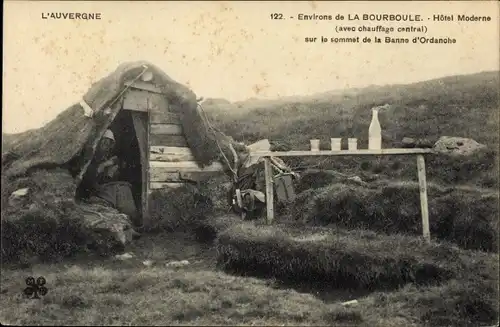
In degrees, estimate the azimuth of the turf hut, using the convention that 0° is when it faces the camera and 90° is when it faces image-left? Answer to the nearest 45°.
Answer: approximately 0°

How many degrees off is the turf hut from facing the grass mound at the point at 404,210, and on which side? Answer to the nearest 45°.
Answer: approximately 45° to its left

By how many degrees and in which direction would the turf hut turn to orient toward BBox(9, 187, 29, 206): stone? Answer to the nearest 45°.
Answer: approximately 45° to its right

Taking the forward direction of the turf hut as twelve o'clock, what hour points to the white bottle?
The white bottle is roughly at 10 o'clock from the turf hut.

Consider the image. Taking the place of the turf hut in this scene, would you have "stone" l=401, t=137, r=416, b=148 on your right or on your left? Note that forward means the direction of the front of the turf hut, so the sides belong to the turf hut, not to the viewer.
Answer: on your left

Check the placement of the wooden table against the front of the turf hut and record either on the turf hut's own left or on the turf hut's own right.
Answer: on the turf hut's own left
